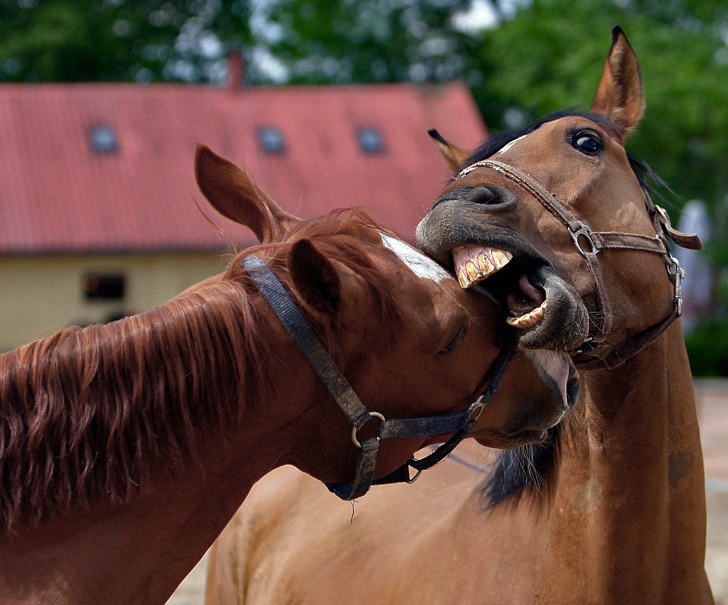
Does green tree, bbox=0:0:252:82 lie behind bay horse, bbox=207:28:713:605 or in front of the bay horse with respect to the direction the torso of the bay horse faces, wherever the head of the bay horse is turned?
behind

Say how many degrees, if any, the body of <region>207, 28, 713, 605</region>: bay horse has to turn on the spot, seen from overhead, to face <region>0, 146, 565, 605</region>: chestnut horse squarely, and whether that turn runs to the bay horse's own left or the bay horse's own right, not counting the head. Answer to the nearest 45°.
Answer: approximately 90° to the bay horse's own right

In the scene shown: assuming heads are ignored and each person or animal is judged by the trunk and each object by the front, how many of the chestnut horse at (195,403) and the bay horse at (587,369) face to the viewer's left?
0

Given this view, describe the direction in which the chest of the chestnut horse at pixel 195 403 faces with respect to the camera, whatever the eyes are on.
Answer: to the viewer's right

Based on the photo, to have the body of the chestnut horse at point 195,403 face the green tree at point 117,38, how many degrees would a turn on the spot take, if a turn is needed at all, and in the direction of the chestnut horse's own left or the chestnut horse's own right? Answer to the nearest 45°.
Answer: approximately 90° to the chestnut horse's own left

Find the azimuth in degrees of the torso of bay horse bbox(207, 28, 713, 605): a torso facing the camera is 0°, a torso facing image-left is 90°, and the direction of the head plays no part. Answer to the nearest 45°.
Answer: approximately 315°

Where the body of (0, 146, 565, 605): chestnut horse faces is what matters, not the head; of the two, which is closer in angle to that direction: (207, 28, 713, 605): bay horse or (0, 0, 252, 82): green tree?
the bay horse
